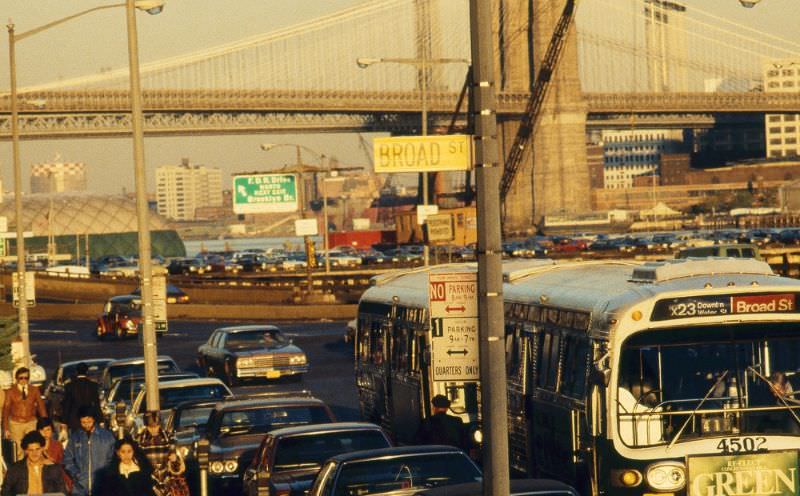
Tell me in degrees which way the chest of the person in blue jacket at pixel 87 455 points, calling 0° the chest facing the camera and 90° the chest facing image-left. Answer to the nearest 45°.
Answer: approximately 0°

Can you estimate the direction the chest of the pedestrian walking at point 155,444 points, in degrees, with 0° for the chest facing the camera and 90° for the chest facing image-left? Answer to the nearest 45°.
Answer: approximately 0°

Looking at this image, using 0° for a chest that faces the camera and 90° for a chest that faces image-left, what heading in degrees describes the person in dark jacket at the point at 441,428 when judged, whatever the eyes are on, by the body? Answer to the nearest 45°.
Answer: approximately 180°

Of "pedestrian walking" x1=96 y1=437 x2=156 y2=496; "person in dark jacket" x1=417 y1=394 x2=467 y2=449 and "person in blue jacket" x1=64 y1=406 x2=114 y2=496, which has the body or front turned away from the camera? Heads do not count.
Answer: "person in dark jacket" x1=417 y1=394 x2=467 y2=449

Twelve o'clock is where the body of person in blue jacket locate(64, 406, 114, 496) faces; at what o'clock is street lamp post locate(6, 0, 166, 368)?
The street lamp post is roughly at 6 o'clock from the person in blue jacket.

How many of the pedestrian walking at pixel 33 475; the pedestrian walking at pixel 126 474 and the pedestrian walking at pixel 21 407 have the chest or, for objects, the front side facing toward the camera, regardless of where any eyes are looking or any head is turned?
3

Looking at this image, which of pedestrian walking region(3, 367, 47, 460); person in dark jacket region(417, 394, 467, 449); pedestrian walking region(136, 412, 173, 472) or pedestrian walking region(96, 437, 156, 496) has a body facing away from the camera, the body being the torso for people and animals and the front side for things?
the person in dark jacket
